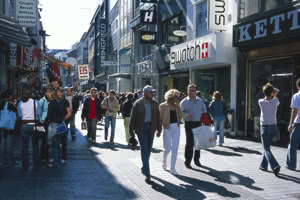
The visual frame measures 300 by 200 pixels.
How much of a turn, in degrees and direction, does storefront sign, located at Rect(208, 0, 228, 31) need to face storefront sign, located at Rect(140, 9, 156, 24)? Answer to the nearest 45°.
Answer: approximately 135° to its right

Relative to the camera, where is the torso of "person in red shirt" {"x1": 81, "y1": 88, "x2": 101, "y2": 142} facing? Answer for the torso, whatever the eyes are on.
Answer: toward the camera

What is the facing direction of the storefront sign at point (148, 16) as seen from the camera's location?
facing the viewer

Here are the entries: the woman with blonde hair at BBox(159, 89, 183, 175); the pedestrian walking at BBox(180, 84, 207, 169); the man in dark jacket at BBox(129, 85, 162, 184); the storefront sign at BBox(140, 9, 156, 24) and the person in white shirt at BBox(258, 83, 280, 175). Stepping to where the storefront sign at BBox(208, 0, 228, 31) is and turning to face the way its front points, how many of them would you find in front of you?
4

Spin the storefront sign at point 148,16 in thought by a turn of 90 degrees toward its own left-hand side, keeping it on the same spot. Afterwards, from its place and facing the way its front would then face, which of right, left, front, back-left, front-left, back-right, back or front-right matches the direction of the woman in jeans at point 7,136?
right

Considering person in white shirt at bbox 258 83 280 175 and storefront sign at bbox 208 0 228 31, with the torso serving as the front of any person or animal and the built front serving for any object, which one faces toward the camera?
the storefront sign

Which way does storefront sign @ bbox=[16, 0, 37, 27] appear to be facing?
toward the camera

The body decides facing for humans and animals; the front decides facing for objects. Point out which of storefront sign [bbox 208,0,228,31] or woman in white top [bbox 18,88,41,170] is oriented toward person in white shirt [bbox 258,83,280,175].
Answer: the storefront sign

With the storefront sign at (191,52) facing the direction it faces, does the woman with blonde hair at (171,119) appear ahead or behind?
ahead

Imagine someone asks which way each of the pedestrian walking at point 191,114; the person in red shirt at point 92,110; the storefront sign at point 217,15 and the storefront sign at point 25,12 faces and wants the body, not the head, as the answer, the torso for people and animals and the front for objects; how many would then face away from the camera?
0

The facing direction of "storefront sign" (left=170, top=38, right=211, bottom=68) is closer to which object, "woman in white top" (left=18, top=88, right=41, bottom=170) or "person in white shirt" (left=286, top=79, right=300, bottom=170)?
the woman in white top

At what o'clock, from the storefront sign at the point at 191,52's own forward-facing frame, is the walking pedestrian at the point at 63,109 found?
The walking pedestrian is roughly at 11 o'clock from the storefront sign.
